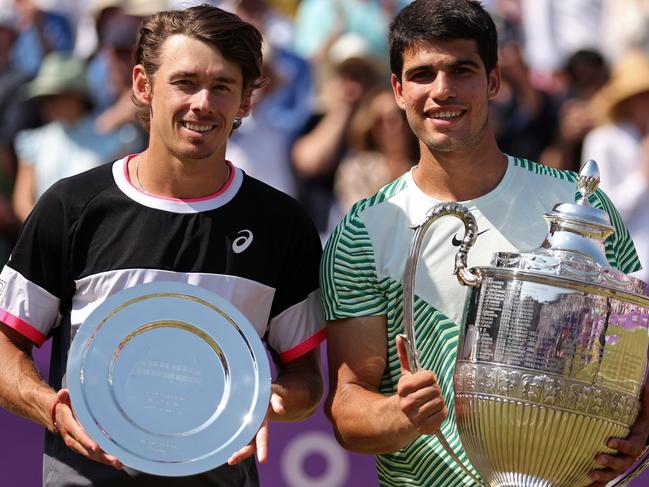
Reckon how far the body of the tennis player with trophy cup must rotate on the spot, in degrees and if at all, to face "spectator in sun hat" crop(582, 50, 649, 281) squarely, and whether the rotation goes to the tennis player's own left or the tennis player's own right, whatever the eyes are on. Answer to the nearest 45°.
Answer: approximately 180°

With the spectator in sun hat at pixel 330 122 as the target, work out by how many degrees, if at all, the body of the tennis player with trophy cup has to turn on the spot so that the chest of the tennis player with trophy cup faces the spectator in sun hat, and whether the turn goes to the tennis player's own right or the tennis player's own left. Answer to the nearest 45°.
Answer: approximately 180°

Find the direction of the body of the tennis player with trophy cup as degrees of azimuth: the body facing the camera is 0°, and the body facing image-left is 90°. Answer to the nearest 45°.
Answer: approximately 0°
